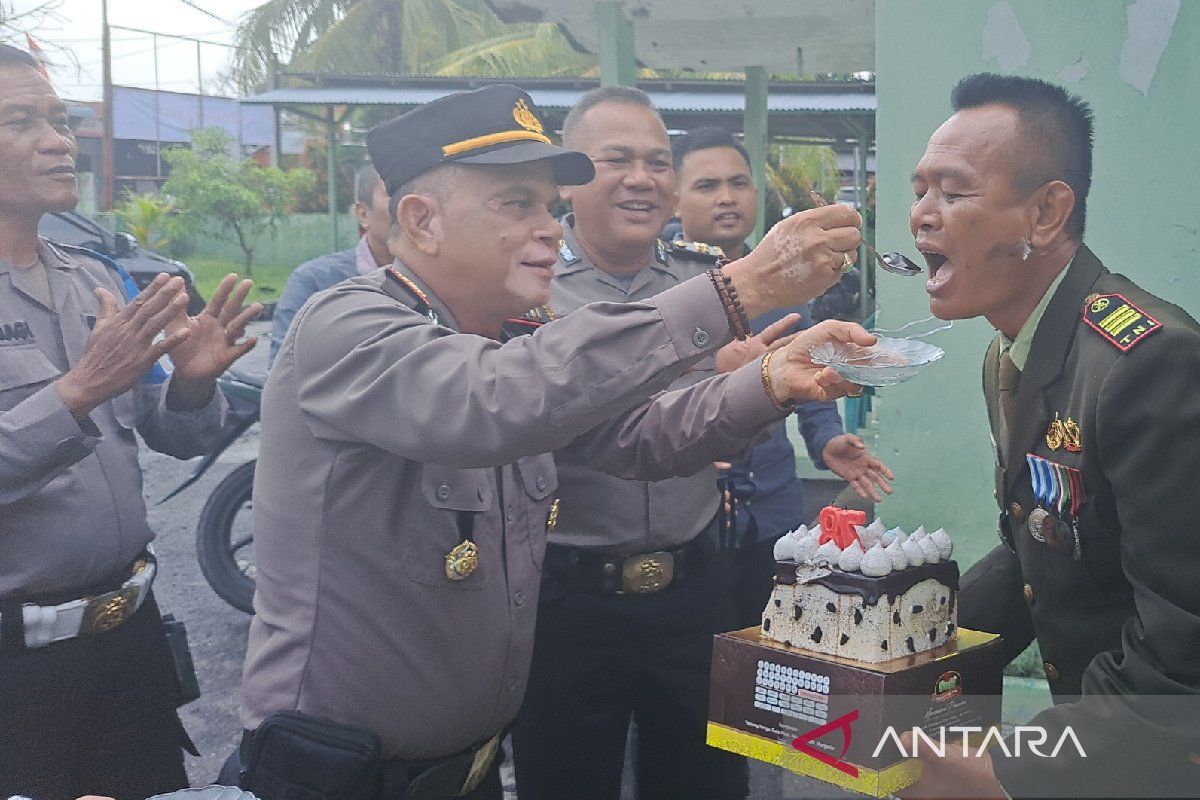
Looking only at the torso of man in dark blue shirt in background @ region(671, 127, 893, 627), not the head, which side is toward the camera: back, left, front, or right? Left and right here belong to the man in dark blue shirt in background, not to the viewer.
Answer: front

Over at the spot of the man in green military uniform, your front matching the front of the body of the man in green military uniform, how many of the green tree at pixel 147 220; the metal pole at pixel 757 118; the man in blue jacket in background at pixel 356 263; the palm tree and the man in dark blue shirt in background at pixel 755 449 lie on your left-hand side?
0

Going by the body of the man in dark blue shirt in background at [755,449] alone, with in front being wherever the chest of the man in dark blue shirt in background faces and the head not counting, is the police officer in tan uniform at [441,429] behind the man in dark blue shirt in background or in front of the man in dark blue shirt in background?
in front

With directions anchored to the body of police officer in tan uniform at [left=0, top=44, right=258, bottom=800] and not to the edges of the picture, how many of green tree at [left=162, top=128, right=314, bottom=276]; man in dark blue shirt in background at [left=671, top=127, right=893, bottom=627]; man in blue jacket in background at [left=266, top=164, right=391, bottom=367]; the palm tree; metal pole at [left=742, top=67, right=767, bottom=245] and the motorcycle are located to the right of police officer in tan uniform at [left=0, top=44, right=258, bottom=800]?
0

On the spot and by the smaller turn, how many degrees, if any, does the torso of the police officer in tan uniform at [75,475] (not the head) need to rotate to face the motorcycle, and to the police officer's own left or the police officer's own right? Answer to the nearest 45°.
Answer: approximately 135° to the police officer's own left

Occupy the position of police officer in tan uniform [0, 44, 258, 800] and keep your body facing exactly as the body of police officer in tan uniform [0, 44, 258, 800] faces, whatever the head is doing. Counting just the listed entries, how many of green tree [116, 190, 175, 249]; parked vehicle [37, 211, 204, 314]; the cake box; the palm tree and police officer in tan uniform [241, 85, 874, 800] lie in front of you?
2

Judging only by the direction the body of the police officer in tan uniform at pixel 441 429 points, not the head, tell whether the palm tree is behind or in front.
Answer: behind

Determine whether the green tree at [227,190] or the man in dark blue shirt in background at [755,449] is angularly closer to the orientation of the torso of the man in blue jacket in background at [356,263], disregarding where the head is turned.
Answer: the man in dark blue shirt in background

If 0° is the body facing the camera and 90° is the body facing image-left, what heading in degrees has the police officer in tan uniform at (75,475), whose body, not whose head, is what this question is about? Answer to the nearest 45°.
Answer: approximately 315°

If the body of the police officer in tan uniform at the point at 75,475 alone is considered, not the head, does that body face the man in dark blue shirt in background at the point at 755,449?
no

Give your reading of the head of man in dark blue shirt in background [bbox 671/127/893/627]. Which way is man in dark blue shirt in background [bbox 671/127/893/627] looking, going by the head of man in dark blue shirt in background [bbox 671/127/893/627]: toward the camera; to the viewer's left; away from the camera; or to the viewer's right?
toward the camera

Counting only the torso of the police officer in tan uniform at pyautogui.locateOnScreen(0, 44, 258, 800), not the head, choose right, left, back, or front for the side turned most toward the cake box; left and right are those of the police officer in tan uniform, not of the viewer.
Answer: front

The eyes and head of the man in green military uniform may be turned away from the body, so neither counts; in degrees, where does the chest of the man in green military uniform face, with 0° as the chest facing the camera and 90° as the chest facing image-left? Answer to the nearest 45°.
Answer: approximately 45°
